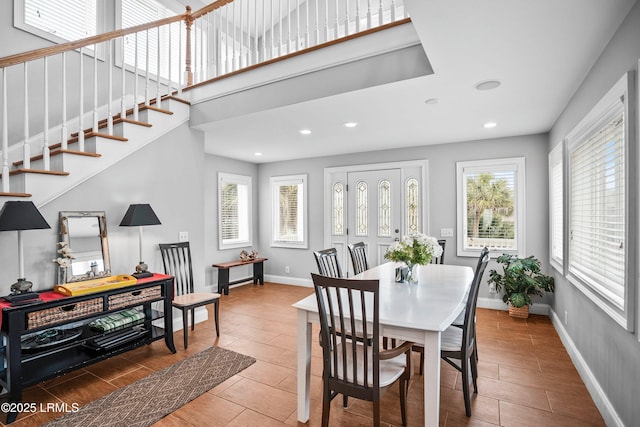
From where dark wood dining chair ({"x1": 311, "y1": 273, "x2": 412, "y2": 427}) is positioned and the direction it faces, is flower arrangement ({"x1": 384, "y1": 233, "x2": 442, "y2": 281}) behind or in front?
in front

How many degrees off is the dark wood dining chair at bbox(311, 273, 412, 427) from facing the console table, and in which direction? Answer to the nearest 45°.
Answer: approximately 135° to its left

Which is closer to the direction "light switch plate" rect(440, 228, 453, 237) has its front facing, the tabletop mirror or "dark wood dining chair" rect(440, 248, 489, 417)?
the dark wood dining chair

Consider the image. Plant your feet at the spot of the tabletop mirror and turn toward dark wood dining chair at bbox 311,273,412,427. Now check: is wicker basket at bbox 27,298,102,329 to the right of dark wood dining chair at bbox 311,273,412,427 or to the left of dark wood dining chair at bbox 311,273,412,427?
right

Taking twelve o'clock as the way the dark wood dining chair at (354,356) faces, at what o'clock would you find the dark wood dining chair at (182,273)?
the dark wood dining chair at (182,273) is roughly at 9 o'clock from the dark wood dining chair at (354,356).

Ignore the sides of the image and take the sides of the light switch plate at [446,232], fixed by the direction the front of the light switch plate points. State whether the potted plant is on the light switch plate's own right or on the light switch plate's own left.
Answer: on the light switch plate's own left

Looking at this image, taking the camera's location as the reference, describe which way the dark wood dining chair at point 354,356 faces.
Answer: facing away from the viewer and to the right of the viewer

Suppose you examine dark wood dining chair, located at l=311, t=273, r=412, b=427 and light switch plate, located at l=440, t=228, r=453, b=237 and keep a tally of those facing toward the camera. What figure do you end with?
1

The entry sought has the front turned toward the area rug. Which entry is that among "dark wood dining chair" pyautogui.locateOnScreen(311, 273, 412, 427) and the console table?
the console table

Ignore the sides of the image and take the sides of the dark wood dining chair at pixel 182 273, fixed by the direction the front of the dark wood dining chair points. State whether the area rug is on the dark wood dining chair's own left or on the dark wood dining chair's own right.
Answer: on the dark wood dining chair's own right
